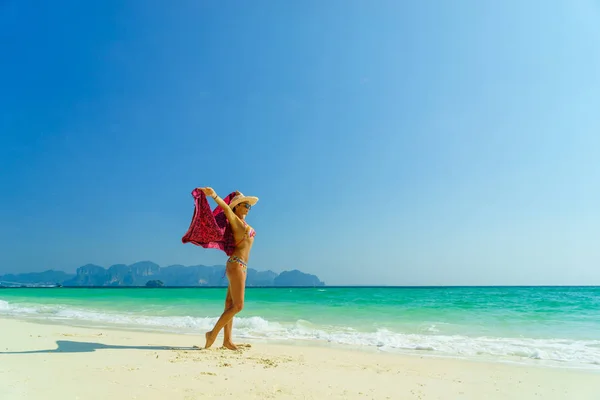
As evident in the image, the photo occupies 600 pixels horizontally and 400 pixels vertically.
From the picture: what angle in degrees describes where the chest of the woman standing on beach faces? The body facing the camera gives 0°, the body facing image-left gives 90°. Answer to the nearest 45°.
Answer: approximately 270°

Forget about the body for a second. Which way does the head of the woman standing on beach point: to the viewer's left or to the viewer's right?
to the viewer's right
